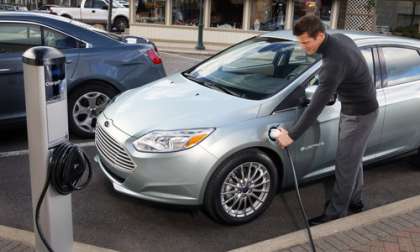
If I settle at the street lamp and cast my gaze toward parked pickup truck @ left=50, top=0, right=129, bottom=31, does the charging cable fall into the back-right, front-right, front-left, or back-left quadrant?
back-left

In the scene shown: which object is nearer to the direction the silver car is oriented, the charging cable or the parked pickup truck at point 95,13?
the charging cable

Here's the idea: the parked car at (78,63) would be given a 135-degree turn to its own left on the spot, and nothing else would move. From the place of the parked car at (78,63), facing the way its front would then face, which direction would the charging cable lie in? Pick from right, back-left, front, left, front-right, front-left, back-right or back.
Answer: front-right

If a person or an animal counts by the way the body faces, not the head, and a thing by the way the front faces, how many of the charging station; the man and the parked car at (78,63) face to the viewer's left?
2

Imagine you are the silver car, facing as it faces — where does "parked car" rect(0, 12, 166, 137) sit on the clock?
The parked car is roughly at 3 o'clock from the silver car.

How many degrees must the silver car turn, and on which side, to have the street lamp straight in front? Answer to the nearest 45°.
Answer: approximately 135° to its right

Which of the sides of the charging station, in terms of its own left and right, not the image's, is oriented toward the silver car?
left

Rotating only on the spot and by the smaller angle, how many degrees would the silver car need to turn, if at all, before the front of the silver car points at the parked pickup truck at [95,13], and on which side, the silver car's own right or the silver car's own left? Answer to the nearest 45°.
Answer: approximately 135° to the silver car's own right

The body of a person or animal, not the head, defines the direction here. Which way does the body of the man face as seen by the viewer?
to the viewer's left

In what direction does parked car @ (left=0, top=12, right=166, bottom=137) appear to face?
to the viewer's left
